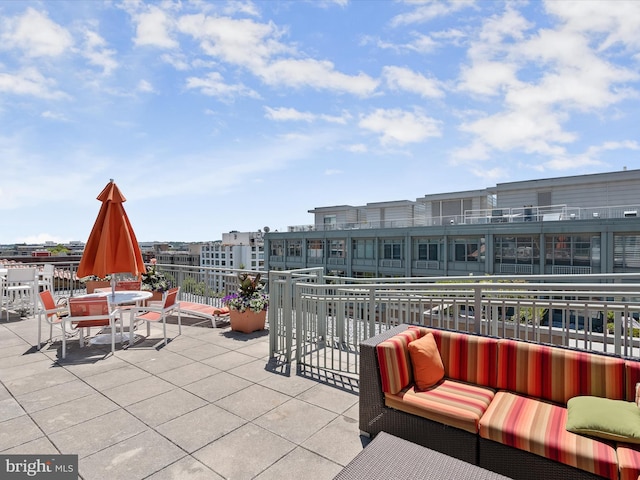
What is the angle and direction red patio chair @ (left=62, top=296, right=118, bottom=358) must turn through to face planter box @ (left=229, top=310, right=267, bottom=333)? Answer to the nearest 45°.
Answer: approximately 90° to its right

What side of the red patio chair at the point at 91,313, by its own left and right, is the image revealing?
back

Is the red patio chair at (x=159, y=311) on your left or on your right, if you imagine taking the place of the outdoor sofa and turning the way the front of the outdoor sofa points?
on your right

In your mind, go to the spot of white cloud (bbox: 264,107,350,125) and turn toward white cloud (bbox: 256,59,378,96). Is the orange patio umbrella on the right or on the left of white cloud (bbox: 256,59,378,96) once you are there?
right

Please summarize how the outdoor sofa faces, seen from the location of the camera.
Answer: facing the viewer and to the left of the viewer

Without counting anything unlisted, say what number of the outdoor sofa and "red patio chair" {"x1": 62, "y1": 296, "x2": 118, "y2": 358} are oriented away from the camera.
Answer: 1

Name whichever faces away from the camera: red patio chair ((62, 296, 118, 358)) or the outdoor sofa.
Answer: the red patio chair

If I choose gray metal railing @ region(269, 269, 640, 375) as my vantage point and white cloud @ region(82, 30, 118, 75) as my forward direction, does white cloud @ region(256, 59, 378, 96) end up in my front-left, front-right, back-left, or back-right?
front-right

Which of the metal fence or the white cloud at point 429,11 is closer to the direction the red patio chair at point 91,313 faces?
the metal fence

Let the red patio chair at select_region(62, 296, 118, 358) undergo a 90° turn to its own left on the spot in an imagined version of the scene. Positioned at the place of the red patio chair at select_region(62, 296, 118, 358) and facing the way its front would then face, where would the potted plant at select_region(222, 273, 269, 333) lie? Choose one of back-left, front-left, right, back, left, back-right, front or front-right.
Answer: back

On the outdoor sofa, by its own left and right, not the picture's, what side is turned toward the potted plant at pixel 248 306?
right
